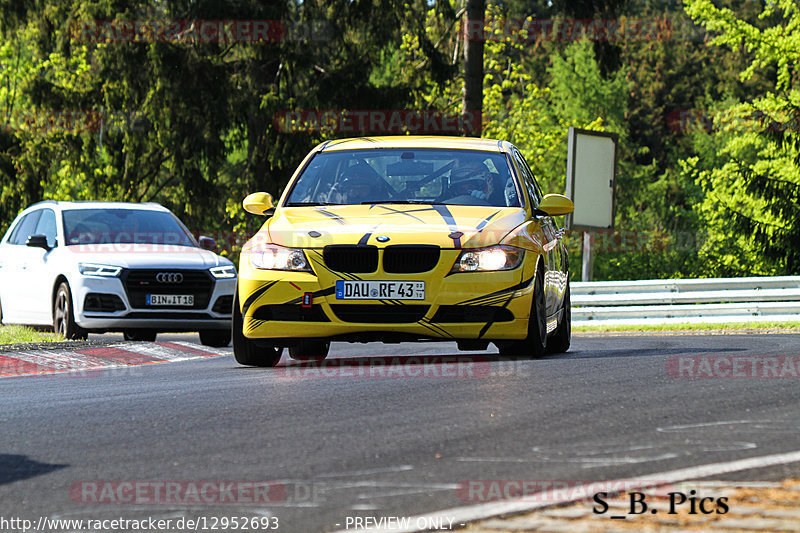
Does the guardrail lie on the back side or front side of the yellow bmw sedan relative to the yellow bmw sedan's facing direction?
on the back side

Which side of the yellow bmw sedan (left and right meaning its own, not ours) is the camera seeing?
front

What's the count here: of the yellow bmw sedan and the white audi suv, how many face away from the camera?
0

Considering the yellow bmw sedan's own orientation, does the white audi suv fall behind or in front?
behind

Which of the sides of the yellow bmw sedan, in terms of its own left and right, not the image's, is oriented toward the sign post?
back

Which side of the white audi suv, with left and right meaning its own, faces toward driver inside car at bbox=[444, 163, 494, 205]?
front

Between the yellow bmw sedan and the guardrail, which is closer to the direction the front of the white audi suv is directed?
the yellow bmw sedan

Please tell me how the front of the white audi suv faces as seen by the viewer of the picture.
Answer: facing the viewer and to the right of the viewer

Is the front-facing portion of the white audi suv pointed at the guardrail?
no

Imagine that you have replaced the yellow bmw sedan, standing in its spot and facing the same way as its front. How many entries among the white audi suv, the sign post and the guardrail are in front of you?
0

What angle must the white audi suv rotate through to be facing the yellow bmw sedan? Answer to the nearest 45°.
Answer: approximately 45° to its right

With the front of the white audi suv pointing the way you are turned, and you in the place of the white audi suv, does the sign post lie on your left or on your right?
on your left
